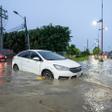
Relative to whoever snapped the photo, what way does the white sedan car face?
facing the viewer and to the right of the viewer
